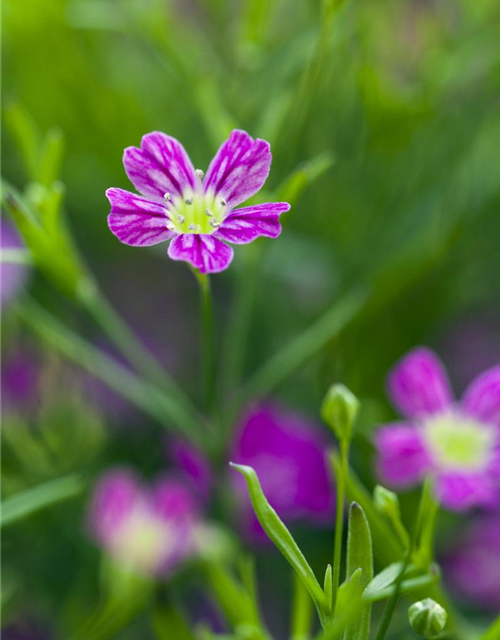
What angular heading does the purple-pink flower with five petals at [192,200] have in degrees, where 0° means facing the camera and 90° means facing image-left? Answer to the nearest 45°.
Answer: approximately 0°
